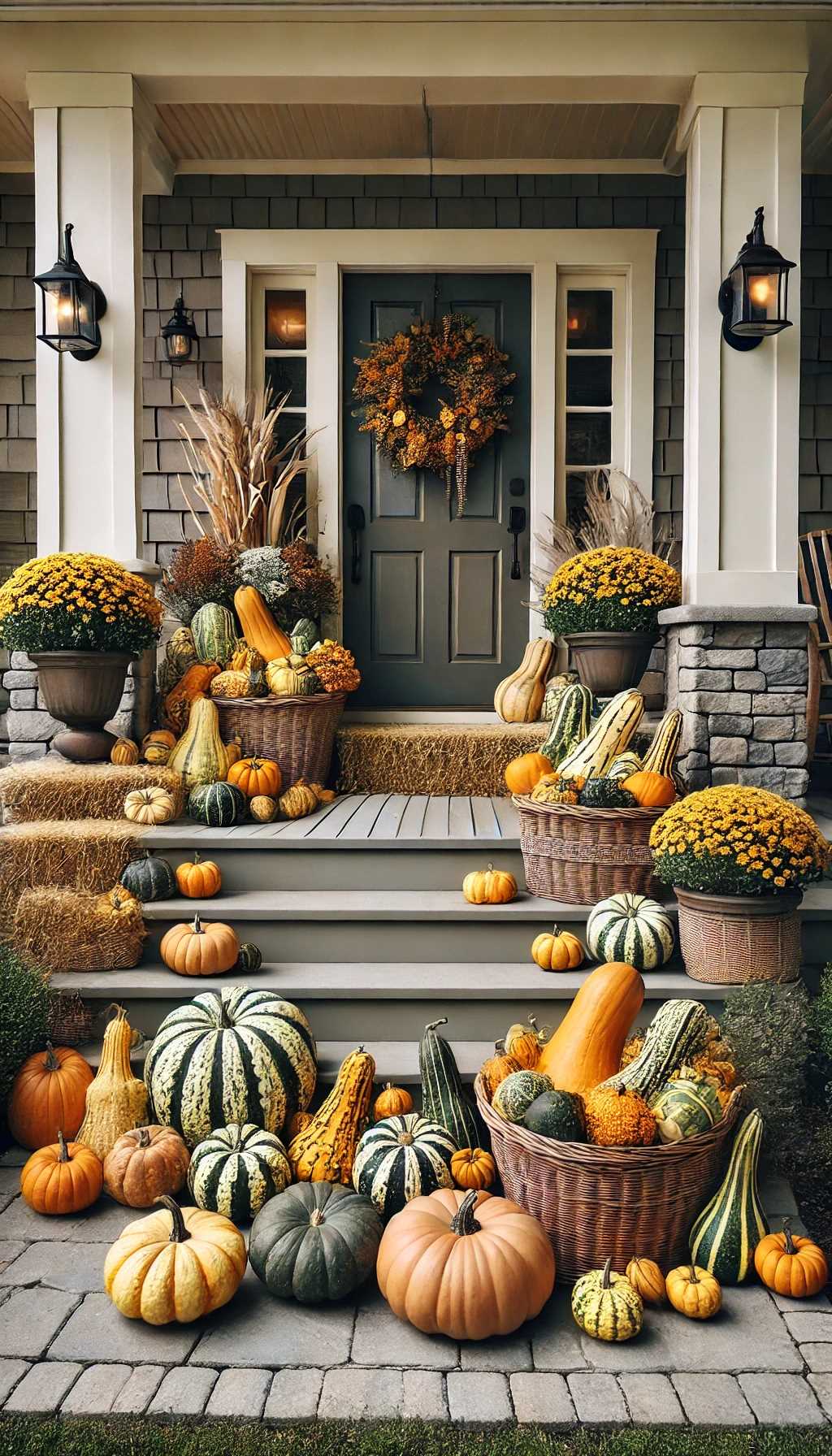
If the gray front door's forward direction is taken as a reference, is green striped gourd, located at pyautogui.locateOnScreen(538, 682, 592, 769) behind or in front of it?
in front

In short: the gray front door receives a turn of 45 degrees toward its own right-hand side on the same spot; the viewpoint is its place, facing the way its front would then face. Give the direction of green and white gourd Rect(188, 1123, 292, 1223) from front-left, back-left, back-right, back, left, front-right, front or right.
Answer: front-left

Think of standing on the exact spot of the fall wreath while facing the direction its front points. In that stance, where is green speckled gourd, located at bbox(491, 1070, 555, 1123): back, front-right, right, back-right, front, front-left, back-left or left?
front

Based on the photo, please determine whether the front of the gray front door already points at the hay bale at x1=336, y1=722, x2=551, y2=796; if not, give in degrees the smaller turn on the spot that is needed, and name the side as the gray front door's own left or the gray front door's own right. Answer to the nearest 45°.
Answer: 0° — it already faces it

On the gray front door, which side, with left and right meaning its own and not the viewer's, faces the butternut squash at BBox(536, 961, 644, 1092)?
front

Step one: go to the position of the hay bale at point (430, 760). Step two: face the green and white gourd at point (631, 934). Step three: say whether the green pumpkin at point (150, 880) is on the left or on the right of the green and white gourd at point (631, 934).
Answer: right

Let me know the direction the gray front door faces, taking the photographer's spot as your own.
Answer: facing the viewer

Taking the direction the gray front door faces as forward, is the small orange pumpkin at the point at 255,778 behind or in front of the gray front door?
in front

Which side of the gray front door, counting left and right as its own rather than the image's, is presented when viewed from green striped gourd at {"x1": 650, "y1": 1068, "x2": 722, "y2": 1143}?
front
